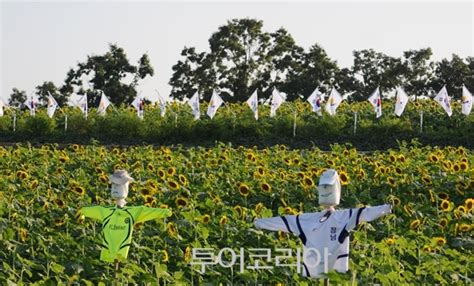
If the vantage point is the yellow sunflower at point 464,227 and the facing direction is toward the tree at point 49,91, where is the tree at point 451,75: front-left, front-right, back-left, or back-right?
front-right

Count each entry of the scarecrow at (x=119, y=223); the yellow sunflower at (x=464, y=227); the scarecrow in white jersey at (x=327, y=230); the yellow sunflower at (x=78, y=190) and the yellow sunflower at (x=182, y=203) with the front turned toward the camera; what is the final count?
5

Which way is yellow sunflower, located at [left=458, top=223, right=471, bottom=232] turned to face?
toward the camera

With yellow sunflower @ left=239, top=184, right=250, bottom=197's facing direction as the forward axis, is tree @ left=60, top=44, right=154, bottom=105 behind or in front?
behind

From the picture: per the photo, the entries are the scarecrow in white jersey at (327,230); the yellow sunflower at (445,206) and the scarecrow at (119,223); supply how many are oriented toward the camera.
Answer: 3

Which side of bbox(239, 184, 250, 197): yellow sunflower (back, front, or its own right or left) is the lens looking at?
front

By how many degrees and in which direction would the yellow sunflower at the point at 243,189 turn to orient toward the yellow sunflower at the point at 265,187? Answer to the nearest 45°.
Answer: approximately 135° to its left

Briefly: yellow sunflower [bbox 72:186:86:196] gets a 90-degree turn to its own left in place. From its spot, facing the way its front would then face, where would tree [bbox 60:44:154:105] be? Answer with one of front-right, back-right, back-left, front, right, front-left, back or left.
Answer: left

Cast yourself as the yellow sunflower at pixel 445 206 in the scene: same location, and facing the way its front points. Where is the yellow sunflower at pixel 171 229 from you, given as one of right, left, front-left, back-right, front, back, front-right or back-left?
front-right

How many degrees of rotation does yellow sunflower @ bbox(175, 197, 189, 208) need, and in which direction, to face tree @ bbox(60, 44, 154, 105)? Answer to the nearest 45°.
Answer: approximately 180°

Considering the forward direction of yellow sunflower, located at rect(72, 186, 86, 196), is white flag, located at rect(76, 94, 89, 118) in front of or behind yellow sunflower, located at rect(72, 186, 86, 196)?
behind

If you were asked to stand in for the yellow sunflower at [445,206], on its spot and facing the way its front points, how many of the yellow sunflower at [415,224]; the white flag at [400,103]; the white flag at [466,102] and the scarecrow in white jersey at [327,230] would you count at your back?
2
